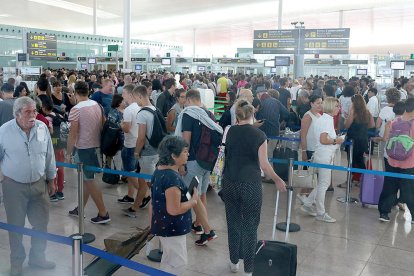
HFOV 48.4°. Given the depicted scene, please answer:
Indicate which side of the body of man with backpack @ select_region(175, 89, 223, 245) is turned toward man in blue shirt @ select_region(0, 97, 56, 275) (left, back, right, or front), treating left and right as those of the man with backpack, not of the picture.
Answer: left

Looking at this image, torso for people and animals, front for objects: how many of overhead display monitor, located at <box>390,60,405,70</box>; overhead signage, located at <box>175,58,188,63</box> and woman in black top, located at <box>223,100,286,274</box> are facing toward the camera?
2

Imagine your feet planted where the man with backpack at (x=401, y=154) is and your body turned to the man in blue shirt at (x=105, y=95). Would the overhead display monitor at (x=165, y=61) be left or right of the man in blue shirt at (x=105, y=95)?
right

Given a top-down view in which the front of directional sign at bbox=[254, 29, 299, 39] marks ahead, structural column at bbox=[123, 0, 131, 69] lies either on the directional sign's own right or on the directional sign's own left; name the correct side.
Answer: on the directional sign's own right

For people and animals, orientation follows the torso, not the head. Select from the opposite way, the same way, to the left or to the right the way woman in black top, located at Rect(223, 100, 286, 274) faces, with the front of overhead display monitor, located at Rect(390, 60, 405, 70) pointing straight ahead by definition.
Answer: the opposite way

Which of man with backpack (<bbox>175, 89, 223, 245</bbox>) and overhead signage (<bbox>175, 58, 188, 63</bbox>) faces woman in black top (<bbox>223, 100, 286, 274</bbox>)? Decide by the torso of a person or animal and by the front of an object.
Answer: the overhead signage

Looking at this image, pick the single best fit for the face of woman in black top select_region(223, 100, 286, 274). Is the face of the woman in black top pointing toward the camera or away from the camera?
away from the camera

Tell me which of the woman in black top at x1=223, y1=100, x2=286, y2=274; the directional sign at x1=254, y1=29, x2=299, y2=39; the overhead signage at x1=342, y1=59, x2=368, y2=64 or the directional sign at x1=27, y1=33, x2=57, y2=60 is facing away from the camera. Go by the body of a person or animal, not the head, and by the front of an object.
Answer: the woman in black top

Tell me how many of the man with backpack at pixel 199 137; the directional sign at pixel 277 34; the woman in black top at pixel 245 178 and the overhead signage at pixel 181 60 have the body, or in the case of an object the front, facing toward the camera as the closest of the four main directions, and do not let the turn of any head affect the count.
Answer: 2

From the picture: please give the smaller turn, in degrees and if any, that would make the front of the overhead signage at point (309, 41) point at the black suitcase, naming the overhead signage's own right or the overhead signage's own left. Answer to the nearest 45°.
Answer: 0° — it already faces it

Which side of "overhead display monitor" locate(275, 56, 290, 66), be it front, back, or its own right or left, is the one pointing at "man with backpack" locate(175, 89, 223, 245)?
front
